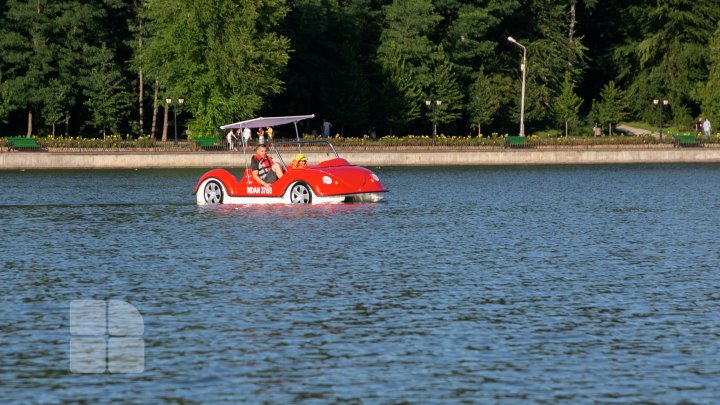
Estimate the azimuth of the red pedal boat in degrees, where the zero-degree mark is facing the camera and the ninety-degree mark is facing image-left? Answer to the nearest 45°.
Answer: approximately 315°
